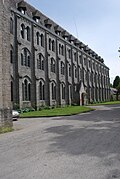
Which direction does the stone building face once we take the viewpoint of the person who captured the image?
facing the viewer and to the right of the viewer

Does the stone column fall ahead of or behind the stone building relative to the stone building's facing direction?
ahead
